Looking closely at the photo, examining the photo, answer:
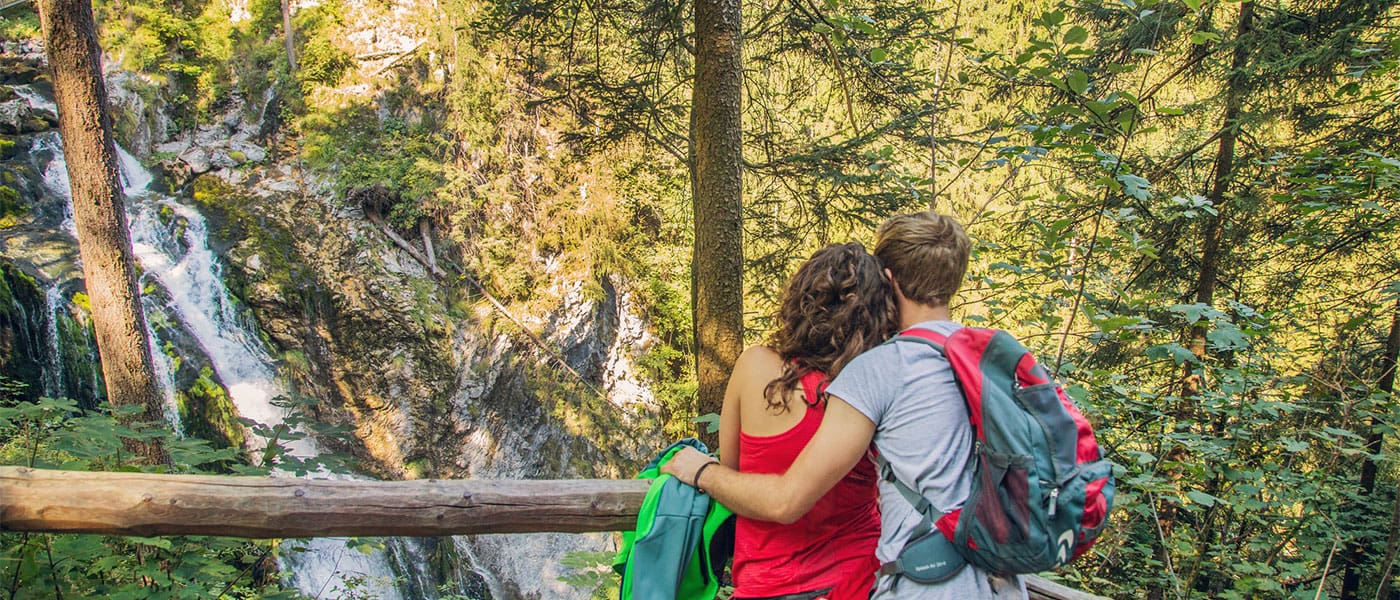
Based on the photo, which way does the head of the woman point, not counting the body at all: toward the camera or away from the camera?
away from the camera

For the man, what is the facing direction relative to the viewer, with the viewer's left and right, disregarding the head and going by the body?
facing away from the viewer and to the left of the viewer

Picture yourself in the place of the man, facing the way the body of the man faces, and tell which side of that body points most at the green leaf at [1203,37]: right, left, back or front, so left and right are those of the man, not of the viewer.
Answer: right

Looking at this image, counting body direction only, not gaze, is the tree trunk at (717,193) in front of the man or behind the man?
in front

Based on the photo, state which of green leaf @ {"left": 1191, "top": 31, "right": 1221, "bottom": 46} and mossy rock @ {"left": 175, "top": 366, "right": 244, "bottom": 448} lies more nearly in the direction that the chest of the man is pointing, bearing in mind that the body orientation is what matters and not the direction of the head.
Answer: the mossy rock

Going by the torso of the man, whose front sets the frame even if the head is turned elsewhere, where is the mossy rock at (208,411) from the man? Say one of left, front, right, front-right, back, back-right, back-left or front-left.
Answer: front

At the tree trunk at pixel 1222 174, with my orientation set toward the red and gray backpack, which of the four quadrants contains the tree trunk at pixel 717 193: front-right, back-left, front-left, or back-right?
front-right

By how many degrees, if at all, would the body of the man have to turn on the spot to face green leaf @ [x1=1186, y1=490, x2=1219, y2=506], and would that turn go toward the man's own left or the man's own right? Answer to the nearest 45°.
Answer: approximately 90° to the man's own right

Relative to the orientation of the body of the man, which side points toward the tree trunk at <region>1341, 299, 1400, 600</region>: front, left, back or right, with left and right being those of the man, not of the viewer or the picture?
right

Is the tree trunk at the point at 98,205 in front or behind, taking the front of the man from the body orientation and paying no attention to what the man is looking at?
in front

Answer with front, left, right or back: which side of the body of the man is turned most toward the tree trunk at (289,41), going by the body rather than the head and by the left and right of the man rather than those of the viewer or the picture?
front

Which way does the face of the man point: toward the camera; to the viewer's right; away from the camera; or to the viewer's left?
away from the camera
